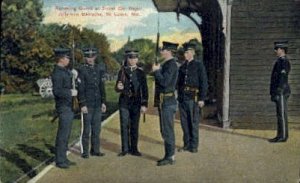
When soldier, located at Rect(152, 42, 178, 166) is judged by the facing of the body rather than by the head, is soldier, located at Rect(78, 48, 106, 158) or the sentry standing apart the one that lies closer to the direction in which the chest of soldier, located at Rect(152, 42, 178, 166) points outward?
the soldier

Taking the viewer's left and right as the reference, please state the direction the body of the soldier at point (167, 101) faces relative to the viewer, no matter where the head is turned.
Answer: facing to the left of the viewer

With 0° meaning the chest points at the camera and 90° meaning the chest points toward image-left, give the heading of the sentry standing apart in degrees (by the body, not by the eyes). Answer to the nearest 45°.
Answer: approximately 90°

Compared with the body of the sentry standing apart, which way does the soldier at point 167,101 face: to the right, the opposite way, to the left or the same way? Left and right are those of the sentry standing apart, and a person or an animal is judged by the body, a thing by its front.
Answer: the same way

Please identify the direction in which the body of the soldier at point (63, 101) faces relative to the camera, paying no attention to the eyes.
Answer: to the viewer's right

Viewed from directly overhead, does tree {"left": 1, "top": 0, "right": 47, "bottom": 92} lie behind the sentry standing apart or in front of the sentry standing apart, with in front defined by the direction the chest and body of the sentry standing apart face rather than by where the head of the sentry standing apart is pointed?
in front

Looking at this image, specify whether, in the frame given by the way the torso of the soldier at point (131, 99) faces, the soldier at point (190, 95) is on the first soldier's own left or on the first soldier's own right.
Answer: on the first soldier's own left
